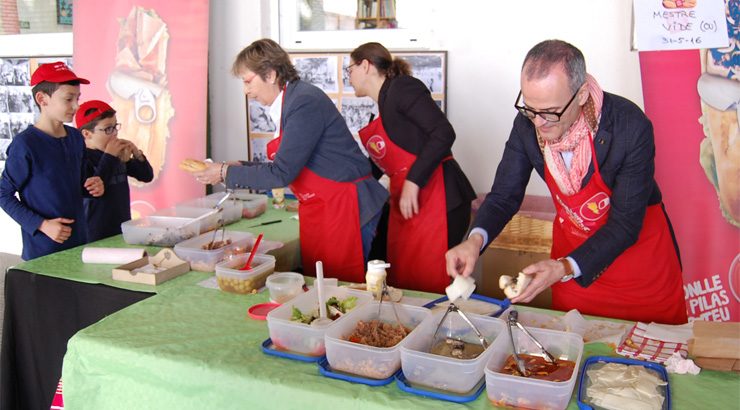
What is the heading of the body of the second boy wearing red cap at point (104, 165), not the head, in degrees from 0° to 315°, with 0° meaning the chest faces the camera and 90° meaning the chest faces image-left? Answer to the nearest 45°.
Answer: approximately 315°

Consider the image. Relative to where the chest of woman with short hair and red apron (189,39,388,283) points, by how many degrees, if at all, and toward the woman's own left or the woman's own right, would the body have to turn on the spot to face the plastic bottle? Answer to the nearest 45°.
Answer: approximately 90° to the woman's own left

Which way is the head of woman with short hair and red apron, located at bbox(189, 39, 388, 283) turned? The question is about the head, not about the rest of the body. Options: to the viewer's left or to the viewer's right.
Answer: to the viewer's left

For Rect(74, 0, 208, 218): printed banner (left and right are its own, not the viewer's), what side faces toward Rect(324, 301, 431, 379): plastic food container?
front

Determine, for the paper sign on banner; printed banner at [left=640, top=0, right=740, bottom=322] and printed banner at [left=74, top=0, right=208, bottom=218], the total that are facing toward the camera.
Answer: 3

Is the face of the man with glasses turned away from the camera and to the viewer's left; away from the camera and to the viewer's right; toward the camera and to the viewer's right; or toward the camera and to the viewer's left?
toward the camera and to the viewer's left

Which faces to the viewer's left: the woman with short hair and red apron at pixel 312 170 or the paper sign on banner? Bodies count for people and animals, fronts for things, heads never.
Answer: the woman with short hair and red apron

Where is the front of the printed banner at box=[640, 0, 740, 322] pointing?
toward the camera

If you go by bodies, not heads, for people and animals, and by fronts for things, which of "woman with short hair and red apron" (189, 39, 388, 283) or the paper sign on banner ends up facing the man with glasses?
the paper sign on banner

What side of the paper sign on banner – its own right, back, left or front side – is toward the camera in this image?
front

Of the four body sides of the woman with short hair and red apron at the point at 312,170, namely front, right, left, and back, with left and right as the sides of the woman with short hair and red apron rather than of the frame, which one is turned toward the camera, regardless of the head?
left

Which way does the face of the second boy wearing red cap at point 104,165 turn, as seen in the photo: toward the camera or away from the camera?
toward the camera

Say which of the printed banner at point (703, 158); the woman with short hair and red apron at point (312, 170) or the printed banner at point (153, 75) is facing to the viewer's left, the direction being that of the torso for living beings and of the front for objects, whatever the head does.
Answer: the woman with short hair and red apron
